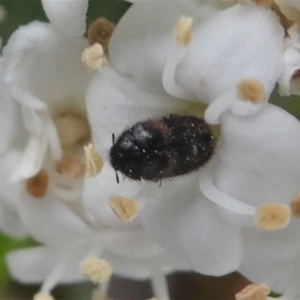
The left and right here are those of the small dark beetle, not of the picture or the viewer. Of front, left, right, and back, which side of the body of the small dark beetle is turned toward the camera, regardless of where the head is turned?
left
